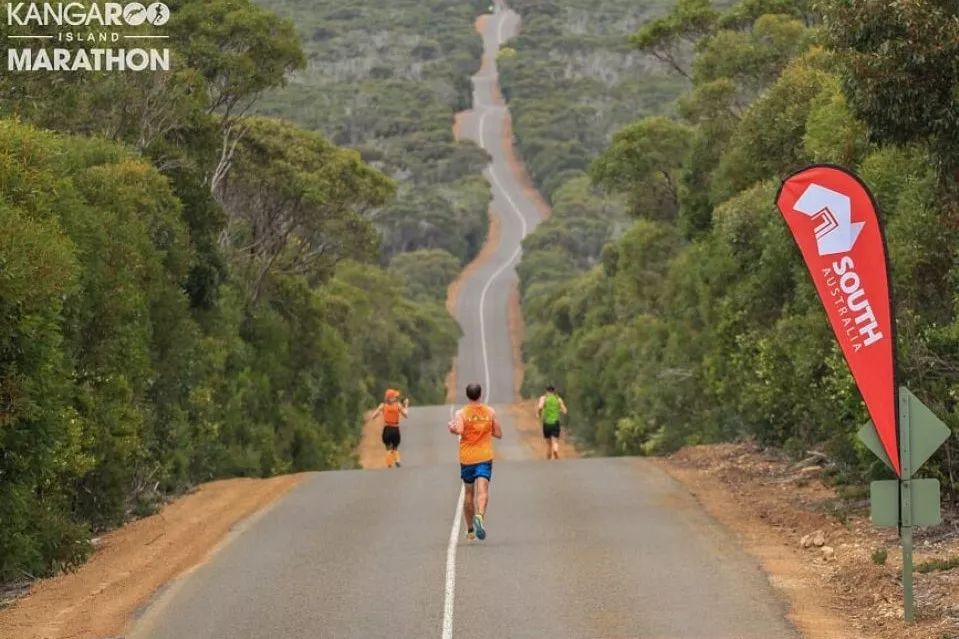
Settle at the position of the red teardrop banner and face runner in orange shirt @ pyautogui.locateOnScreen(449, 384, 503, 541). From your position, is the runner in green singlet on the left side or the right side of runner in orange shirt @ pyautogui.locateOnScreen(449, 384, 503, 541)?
right

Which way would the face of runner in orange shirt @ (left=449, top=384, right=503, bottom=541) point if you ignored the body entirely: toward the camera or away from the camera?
away from the camera

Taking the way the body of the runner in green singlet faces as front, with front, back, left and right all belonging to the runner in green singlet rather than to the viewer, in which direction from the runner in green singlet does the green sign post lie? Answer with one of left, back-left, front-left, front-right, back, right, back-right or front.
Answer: back

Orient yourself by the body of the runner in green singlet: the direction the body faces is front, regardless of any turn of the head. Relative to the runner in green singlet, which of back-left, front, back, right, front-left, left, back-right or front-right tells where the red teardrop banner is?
back

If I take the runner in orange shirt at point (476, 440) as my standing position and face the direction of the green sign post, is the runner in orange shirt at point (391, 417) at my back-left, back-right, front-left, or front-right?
back-left

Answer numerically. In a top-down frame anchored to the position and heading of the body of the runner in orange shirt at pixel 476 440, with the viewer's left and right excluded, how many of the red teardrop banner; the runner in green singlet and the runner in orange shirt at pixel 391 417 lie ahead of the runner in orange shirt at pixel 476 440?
2

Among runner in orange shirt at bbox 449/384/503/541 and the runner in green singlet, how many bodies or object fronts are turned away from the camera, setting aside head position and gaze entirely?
2

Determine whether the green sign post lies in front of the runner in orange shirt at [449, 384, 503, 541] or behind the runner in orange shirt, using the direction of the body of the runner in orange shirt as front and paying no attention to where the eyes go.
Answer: behind

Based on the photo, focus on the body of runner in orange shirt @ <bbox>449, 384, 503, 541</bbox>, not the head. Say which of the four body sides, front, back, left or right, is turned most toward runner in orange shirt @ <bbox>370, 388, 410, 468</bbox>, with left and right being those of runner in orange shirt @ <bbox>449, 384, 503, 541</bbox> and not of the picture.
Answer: front

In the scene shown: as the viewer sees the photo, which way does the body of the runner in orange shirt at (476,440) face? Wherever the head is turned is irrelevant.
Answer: away from the camera

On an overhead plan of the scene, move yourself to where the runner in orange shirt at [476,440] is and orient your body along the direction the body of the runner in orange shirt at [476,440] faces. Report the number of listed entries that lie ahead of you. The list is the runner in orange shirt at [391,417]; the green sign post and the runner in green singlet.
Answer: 2

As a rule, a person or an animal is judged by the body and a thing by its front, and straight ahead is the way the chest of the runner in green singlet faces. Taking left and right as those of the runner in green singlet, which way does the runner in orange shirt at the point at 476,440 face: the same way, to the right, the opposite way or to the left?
the same way

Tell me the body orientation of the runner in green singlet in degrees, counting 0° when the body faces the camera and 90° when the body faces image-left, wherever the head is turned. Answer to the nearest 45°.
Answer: approximately 180°

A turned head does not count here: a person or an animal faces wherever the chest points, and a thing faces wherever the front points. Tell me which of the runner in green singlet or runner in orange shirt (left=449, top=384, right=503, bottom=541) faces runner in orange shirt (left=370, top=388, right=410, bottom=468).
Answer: runner in orange shirt (left=449, top=384, right=503, bottom=541)

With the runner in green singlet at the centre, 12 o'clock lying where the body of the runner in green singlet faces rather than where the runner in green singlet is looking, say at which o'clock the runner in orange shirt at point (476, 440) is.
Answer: The runner in orange shirt is roughly at 6 o'clock from the runner in green singlet.
